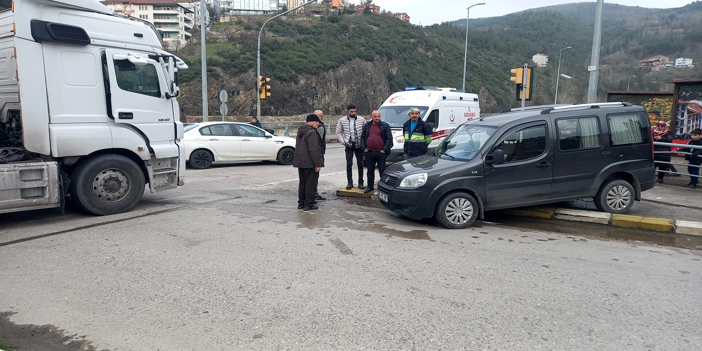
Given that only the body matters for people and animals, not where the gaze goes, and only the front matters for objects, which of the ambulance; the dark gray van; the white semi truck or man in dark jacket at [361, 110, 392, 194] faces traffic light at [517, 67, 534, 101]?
the white semi truck

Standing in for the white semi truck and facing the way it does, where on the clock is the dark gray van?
The dark gray van is roughly at 1 o'clock from the white semi truck.

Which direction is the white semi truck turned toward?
to the viewer's right

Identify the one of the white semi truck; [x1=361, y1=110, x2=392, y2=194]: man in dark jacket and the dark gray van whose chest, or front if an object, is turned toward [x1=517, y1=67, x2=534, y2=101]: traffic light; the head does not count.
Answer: the white semi truck

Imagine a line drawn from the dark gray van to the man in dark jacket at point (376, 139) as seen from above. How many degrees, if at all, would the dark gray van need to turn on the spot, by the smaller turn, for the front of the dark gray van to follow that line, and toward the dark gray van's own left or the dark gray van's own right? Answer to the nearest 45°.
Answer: approximately 45° to the dark gray van's own right

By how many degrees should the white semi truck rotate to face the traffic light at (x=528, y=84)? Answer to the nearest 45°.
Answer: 0° — it already faces it

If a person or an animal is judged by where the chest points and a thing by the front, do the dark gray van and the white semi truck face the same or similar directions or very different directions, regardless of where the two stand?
very different directions

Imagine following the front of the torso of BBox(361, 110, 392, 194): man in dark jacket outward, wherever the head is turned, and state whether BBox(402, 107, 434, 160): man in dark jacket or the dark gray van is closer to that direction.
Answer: the dark gray van

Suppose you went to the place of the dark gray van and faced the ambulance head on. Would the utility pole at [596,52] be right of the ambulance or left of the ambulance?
right

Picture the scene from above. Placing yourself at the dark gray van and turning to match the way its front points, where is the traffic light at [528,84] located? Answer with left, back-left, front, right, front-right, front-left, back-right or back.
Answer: back-right
